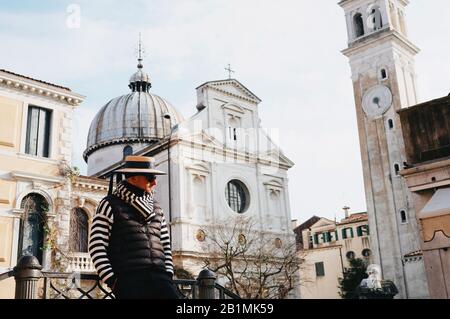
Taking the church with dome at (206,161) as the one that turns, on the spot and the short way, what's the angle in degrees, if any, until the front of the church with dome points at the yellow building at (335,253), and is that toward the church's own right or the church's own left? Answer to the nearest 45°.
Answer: approximately 90° to the church's own left

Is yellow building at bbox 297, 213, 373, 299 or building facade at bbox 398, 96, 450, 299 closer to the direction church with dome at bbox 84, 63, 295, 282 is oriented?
the building facade

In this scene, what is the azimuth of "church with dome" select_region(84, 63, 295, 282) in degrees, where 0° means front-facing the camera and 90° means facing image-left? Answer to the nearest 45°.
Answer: approximately 315°

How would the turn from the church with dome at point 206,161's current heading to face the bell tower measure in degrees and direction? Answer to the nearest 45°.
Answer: approximately 45° to its left

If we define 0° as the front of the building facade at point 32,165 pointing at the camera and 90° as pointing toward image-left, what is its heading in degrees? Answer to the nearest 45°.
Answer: approximately 315°

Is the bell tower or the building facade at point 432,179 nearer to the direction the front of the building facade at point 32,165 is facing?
the building facade

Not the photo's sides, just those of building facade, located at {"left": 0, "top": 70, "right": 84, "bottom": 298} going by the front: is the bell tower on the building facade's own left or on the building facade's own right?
on the building facade's own left

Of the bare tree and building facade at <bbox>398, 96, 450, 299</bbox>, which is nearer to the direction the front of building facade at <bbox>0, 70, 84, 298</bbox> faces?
the building facade

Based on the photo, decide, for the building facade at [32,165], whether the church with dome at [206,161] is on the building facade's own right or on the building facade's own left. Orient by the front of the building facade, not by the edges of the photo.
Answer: on the building facade's own left

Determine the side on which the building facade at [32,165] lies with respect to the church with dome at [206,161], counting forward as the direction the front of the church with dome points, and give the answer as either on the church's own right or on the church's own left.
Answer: on the church's own right

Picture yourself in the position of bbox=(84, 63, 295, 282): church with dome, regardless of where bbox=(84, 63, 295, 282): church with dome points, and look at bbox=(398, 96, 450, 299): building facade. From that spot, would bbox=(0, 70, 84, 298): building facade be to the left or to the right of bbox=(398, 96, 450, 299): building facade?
right
